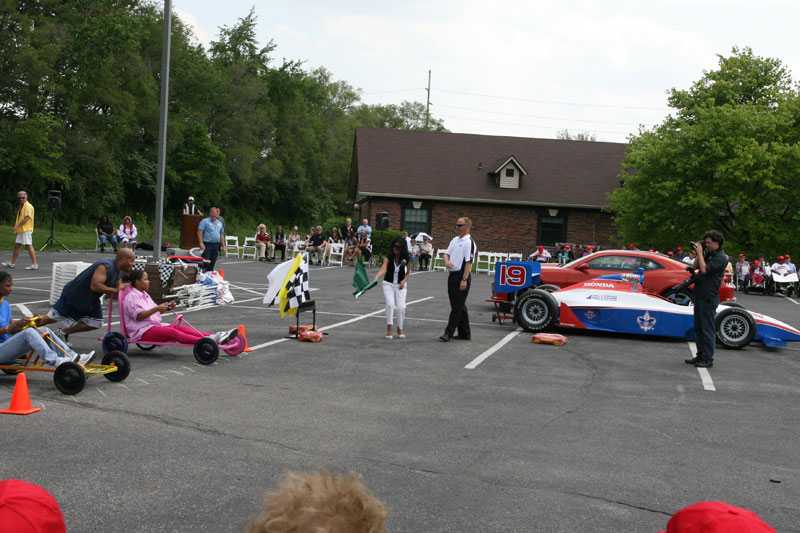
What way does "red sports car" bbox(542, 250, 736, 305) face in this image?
to the viewer's left

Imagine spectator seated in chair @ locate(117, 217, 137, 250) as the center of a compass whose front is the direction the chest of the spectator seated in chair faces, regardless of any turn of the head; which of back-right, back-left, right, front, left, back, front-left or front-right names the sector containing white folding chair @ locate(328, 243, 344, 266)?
left

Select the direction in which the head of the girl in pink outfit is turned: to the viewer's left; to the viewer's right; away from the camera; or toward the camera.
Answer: to the viewer's right

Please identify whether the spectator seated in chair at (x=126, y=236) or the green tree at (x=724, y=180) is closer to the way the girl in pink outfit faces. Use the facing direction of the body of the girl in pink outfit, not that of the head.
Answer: the green tree

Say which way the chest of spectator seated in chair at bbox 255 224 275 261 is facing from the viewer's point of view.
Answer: toward the camera

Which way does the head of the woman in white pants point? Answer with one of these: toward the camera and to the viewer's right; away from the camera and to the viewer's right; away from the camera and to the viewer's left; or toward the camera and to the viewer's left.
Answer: toward the camera and to the viewer's left

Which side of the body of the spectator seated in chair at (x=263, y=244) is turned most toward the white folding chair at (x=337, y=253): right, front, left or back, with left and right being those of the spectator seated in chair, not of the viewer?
left

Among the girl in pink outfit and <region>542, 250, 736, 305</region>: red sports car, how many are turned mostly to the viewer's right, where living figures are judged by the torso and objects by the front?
1

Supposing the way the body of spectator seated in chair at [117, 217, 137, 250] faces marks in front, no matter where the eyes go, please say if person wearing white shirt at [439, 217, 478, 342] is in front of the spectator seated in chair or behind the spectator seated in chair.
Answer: in front

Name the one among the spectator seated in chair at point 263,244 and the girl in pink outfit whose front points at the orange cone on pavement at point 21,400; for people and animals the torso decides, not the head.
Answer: the spectator seated in chair

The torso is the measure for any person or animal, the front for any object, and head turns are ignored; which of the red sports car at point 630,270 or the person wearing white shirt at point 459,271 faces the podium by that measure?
the red sports car

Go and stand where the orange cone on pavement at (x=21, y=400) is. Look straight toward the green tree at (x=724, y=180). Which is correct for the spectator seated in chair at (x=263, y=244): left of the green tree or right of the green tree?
left

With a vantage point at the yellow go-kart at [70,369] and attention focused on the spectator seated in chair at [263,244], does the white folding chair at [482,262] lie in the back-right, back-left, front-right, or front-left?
front-right
